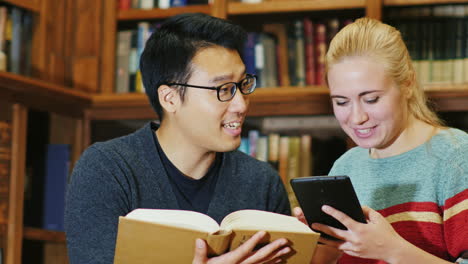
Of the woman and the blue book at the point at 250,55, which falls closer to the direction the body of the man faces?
the woman

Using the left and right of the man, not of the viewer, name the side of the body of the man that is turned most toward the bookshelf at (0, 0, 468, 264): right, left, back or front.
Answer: back

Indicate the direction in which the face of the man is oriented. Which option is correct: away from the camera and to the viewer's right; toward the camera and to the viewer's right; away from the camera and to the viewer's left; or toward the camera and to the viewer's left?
toward the camera and to the viewer's right

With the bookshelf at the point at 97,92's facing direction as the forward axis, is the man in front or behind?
in front

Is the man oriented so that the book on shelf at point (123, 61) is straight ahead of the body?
no

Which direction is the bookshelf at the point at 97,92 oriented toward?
toward the camera

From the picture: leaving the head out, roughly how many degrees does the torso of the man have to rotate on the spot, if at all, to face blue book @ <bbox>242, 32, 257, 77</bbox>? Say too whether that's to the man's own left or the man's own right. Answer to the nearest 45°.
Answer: approximately 135° to the man's own left

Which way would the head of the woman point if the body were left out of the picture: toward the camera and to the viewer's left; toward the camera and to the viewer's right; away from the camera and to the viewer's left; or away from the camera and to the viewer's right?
toward the camera and to the viewer's left

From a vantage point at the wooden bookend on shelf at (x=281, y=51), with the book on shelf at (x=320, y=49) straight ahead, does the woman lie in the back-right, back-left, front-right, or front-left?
front-right

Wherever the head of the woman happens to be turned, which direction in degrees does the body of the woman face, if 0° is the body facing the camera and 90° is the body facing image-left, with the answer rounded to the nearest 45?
approximately 45°

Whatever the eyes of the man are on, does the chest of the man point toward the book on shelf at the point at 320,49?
no

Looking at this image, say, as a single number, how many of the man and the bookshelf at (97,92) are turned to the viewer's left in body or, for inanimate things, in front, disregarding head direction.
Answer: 0

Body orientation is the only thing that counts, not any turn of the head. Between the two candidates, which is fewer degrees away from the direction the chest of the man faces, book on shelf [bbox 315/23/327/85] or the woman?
the woman

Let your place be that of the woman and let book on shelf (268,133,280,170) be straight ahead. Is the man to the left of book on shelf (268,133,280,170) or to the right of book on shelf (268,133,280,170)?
left
